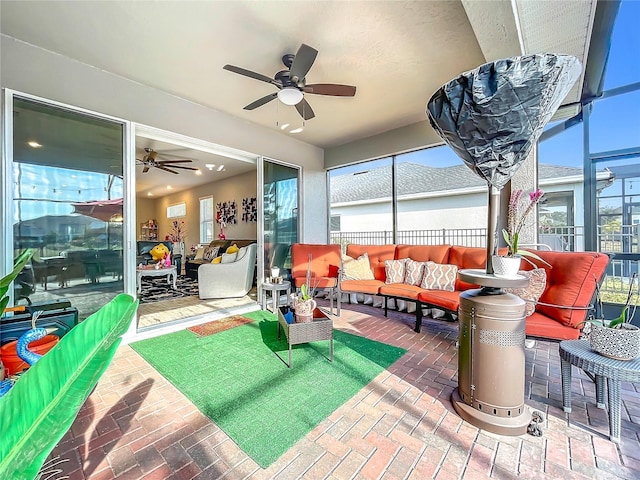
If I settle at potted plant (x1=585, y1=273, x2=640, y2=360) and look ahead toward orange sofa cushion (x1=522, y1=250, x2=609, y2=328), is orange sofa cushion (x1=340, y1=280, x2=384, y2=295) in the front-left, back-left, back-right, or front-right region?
front-left

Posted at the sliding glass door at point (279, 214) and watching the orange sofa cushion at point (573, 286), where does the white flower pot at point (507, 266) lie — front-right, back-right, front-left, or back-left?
front-right

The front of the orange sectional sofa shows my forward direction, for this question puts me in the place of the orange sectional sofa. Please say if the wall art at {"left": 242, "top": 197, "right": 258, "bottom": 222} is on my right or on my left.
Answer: on my right

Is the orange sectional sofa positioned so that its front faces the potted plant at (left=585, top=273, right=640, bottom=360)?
no

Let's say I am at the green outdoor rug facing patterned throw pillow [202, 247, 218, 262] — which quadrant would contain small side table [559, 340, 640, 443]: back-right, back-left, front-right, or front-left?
back-right

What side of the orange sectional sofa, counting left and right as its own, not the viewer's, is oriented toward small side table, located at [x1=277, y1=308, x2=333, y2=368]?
front

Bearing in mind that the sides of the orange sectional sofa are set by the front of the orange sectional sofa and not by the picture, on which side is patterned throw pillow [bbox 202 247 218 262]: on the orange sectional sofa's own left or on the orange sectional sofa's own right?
on the orange sectional sofa's own right

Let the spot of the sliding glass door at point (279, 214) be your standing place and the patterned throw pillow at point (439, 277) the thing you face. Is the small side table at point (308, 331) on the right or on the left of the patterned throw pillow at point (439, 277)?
right

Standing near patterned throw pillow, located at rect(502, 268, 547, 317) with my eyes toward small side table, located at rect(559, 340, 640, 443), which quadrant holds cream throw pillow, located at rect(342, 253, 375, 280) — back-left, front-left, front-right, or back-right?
back-right

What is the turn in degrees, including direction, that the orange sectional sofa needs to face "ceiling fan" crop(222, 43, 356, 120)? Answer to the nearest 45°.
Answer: approximately 45° to its right

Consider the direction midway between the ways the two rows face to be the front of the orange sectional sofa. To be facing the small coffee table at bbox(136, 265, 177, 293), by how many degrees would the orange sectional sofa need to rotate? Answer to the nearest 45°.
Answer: approximately 45° to its right

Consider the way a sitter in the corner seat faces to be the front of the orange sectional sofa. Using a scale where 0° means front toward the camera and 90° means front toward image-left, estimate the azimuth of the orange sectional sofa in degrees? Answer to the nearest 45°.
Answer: approximately 45°

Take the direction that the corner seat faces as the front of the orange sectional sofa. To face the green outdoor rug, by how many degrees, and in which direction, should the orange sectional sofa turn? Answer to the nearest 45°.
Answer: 0° — it already faces it

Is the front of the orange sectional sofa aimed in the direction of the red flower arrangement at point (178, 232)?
no
